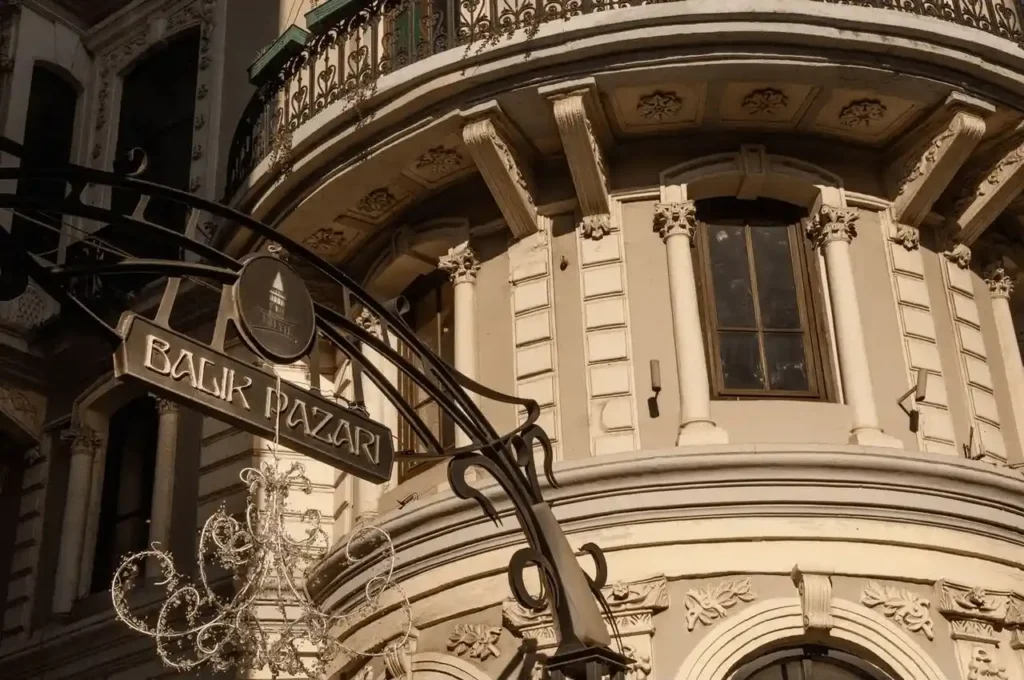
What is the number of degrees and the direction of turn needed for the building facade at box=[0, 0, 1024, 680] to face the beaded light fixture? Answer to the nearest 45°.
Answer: approximately 90° to its right

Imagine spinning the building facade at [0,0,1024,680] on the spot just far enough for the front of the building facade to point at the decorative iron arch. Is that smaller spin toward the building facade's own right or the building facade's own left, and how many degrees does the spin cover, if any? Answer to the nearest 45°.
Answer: approximately 45° to the building facade's own right

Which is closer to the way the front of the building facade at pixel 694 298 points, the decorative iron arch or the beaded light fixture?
the decorative iron arch

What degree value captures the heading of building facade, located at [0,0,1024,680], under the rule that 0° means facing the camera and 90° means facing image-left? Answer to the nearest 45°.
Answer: approximately 0°
